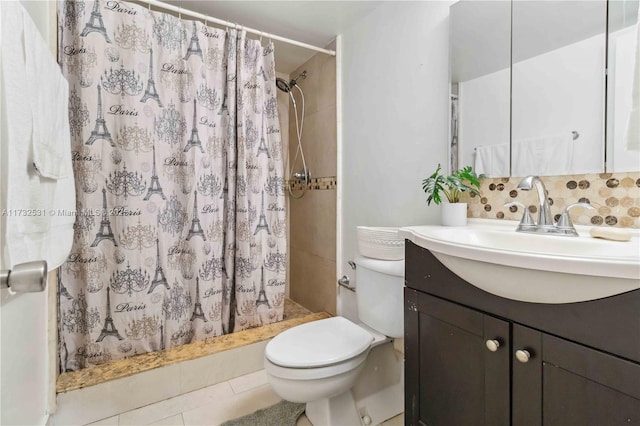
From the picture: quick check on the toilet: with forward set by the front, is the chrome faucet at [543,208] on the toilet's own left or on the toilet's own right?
on the toilet's own left

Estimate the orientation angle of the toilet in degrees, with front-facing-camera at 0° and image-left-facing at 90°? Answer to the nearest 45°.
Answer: approximately 45°

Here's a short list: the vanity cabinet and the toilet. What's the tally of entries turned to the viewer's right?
0

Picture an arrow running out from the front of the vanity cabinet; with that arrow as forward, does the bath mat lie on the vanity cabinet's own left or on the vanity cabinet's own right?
on the vanity cabinet's own right

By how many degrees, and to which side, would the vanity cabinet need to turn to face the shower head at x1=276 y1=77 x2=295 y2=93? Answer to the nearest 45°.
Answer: approximately 90° to its right

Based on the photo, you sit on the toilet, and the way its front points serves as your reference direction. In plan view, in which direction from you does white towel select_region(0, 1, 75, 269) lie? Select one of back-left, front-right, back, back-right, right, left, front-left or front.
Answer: front

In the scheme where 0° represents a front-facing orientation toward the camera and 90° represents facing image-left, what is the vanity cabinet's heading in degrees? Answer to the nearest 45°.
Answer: approximately 45°
